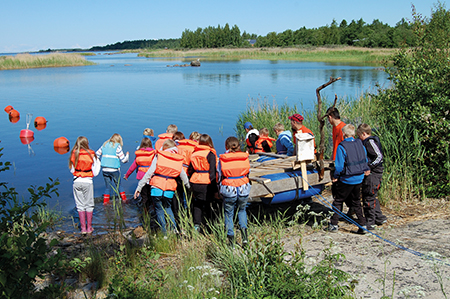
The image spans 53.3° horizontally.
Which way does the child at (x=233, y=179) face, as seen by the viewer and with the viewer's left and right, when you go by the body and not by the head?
facing away from the viewer

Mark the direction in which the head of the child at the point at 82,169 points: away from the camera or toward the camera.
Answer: away from the camera

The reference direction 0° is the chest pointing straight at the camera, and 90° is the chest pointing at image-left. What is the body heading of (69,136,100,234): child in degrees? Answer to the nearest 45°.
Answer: approximately 180°

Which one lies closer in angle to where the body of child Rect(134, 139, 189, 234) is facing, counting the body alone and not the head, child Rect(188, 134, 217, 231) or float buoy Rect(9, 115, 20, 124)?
the float buoy

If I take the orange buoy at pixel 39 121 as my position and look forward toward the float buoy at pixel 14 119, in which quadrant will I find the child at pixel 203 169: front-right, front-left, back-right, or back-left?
back-left

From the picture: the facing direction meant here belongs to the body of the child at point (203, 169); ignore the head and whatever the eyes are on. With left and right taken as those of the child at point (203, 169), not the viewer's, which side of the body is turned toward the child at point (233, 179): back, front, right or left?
right

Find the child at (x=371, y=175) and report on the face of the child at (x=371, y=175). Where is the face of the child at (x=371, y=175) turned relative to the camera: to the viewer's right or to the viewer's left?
to the viewer's left

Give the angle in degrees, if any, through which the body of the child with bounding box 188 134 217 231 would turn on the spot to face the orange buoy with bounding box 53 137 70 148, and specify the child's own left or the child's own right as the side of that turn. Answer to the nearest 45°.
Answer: approximately 90° to the child's own left

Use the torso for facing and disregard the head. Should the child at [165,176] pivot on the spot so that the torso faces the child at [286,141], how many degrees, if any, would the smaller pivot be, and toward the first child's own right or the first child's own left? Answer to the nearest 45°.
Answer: approximately 45° to the first child's own right

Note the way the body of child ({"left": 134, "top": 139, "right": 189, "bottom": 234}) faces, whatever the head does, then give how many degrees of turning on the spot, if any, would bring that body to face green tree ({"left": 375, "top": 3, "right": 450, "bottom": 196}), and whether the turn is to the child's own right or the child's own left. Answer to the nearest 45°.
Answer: approximately 90° to the child's own right

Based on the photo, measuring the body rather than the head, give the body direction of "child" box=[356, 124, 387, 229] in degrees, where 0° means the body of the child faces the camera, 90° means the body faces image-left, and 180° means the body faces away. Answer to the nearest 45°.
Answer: approximately 90°

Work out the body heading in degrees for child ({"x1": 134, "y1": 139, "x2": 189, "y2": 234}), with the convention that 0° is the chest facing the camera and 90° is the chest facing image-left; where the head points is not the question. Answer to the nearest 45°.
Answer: approximately 180°
